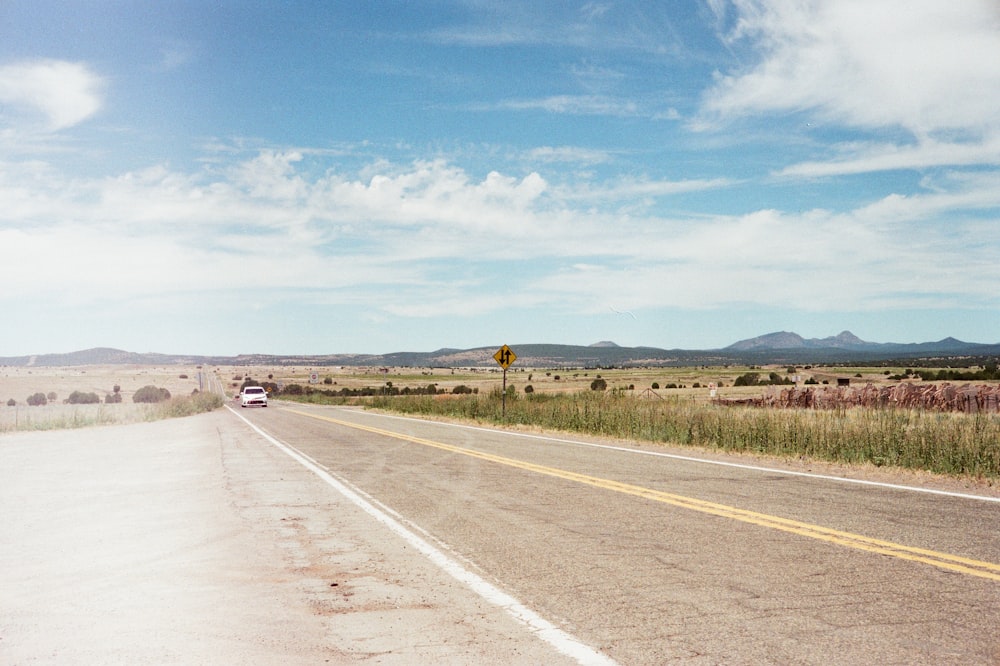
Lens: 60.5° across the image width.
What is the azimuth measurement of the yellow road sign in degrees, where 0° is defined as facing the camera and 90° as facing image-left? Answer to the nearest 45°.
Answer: approximately 0°
